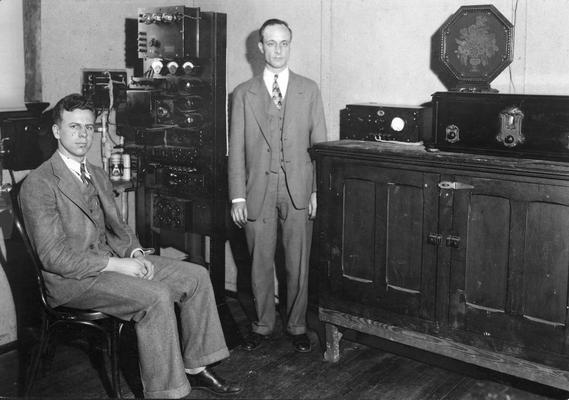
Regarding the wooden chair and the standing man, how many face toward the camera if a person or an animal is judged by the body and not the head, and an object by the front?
1

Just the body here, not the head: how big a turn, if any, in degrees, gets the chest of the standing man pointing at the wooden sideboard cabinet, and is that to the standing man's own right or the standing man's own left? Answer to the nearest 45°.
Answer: approximately 45° to the standing man's own left

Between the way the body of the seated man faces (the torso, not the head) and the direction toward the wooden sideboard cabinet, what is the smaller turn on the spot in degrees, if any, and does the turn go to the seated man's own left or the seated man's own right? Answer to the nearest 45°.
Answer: approximately 45° to the seated man's own left

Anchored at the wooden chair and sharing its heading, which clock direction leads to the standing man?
The standing man is roughly at 11 o'clock from the wooden chair.

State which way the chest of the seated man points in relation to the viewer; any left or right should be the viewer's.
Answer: facing the viewer and to the right of the viewer

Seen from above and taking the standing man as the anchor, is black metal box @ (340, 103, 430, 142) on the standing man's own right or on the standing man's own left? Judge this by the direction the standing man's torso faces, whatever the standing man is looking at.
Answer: on the standing man's own left

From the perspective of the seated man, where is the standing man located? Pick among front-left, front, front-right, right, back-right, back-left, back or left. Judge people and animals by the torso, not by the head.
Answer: left

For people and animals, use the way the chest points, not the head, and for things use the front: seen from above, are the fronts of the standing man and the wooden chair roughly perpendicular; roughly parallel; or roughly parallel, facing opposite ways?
roughly perpendicular

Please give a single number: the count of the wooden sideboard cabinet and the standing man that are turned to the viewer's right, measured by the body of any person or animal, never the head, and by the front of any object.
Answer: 0

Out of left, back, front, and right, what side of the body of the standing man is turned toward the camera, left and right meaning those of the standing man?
front

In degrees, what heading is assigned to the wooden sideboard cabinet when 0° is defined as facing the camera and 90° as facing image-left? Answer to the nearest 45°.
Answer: approximately 45°

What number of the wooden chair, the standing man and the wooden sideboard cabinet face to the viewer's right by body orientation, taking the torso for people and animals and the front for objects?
1

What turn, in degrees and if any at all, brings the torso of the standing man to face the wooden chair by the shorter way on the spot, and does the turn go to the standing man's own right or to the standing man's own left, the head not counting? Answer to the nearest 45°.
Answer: approximately 45° to the standing man's own right

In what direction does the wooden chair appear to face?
to the viewer's right
